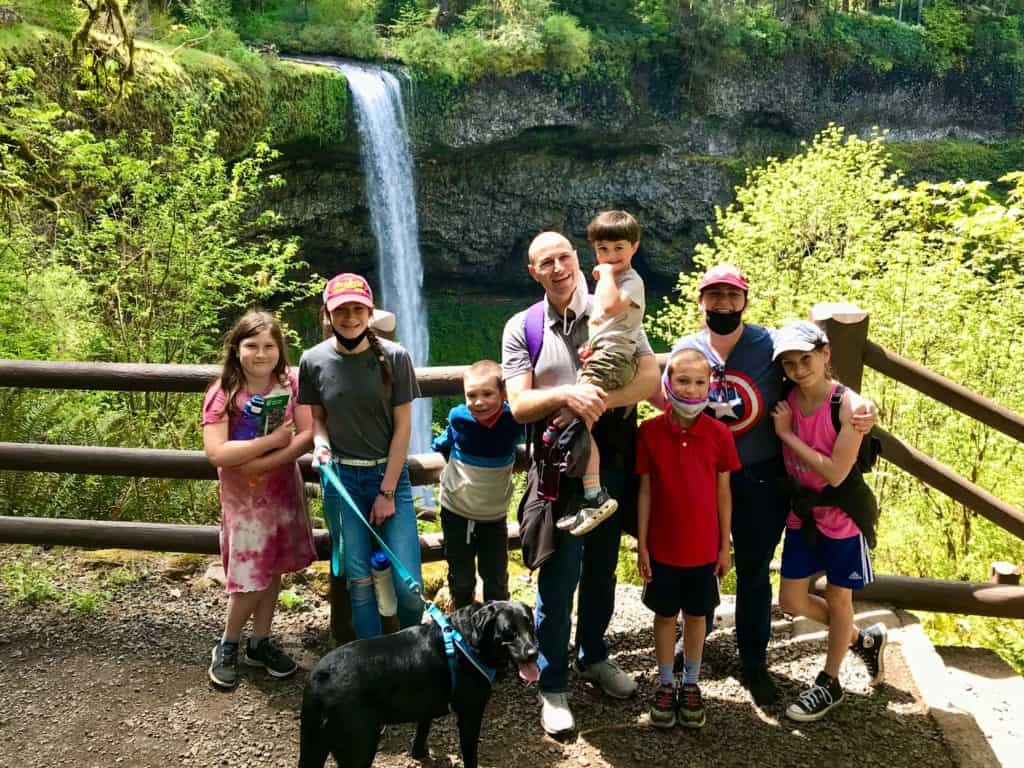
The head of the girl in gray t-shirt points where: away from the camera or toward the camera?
toward the camera

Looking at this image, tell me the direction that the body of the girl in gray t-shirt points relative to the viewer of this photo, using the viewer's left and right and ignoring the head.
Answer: facing the viewer

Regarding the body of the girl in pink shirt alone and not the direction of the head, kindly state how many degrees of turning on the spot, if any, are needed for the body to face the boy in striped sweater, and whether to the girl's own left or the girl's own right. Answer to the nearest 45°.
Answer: approximately 45° to the girl's own right

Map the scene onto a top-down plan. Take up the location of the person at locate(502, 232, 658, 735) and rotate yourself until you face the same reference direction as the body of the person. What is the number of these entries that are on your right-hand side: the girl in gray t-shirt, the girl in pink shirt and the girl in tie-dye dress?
2

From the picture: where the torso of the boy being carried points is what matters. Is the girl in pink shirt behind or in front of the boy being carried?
behind

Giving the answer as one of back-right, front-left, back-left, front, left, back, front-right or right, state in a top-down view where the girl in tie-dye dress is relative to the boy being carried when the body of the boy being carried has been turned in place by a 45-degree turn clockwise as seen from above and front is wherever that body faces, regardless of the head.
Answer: front

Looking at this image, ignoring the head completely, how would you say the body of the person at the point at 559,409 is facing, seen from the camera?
toward the camera

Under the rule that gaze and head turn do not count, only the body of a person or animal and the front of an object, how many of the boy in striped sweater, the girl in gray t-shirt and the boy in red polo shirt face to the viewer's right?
0

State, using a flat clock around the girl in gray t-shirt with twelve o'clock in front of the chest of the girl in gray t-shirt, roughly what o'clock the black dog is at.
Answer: The black dog is roughly at 12 o'clock from the girl in gray t-shirt.

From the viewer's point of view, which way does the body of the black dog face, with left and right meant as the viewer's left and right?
facing to the right of the viewer

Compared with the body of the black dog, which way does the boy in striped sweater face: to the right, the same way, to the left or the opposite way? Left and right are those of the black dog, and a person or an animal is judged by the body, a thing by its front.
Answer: to the right

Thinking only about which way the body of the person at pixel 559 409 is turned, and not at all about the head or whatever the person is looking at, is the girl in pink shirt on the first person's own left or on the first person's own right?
on the first person's own left

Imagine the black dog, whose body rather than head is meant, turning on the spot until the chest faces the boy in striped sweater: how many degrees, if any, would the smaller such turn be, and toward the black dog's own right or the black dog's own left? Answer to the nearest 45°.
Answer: approximately 90° to the black dog's own left

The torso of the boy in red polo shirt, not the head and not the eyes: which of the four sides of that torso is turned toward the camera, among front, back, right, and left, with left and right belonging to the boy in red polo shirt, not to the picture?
front

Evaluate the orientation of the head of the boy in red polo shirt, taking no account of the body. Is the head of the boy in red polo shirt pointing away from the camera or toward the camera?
toward the camera
